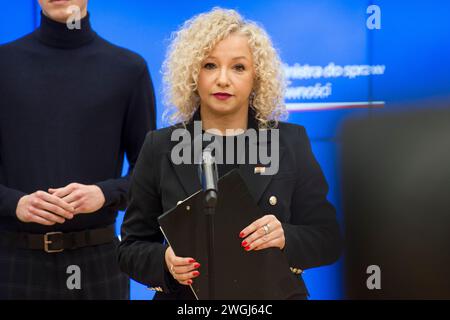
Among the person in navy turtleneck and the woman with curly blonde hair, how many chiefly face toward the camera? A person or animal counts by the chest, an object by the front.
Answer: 2

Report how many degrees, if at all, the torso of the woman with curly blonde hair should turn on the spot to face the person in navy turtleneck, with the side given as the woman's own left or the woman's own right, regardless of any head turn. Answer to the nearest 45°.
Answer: approximately 135° to the woman's own right

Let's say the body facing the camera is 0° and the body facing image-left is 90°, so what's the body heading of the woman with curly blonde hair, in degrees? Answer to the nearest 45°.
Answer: approximately 0°

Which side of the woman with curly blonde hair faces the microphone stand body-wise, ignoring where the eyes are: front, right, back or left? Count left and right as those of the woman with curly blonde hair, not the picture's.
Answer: front

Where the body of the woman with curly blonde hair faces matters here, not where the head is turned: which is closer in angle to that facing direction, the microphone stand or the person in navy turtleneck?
the microphone stand

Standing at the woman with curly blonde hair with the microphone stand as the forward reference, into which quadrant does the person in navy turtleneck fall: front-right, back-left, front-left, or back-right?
back-right

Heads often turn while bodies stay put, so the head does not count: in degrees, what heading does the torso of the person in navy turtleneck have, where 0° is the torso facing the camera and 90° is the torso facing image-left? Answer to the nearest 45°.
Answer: approximately 0°

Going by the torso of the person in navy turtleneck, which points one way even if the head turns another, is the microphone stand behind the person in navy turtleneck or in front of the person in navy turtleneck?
in front
